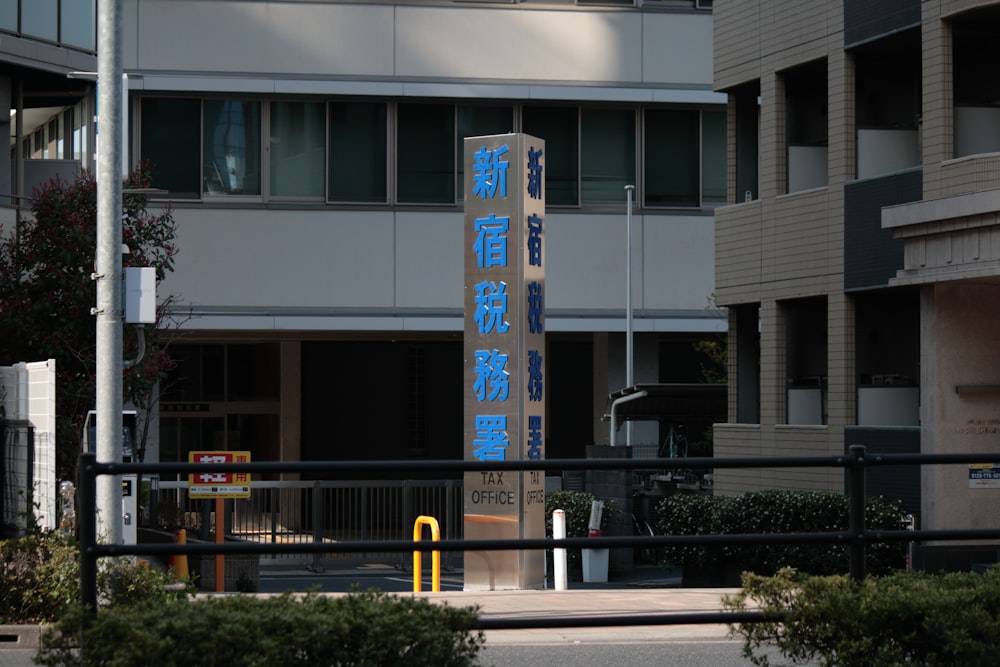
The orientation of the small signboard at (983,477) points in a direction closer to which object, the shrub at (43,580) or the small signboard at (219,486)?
the shrub

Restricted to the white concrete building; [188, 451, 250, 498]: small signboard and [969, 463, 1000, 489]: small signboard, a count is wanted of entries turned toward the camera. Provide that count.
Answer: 3

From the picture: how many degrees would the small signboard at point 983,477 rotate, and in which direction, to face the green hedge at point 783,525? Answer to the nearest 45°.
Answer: approximately 90° to its right

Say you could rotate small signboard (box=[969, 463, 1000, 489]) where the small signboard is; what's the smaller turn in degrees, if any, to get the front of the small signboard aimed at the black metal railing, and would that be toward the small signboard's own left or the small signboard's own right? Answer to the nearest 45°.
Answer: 0° — it already faces it

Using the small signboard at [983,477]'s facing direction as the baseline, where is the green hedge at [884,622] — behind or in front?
in front

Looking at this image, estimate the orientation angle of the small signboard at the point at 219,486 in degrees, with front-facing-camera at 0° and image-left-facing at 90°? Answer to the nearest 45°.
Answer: approximately 0°

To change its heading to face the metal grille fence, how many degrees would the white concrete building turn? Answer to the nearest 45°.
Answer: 0° — it already faces it

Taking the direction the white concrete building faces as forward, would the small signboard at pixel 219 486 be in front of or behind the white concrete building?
in front

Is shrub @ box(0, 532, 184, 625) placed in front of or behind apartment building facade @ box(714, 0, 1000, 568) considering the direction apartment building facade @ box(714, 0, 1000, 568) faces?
in front
